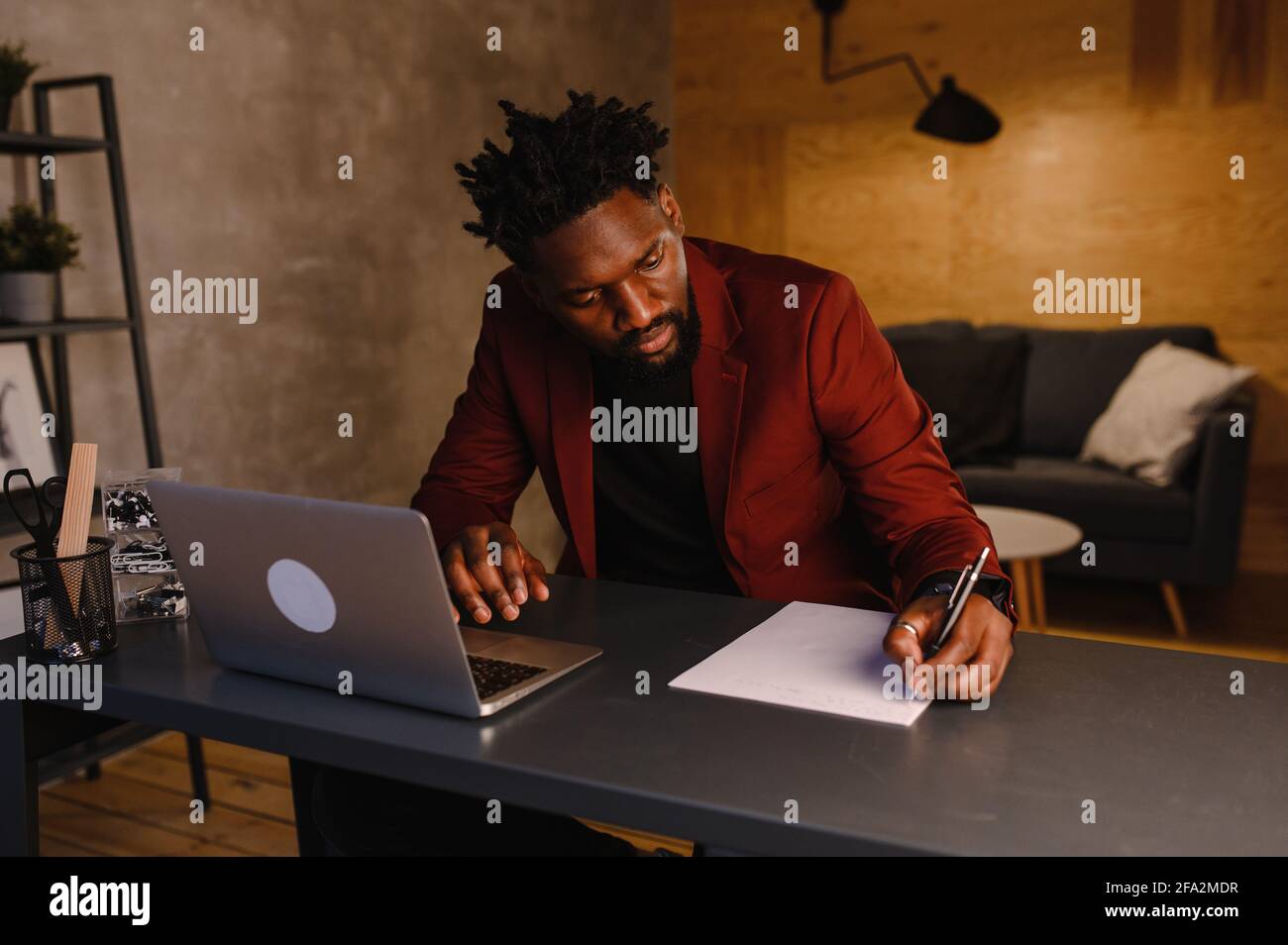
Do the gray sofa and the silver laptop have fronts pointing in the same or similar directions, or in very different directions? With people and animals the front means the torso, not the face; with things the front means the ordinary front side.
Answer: very different directions

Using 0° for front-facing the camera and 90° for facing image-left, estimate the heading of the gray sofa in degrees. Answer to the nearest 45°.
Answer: approximately 0°

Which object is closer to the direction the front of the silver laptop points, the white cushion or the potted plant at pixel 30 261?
the white cushion

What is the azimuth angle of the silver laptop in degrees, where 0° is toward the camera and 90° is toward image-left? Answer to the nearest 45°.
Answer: approximately 225°

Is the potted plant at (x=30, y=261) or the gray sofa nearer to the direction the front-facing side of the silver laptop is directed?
the gray sofa

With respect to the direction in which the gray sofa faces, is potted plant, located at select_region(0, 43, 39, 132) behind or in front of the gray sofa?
in front

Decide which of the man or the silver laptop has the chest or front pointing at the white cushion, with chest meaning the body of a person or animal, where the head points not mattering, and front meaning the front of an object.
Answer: the silver laptop

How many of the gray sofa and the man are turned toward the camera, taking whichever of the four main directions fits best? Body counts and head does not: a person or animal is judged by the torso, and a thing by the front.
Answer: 2
